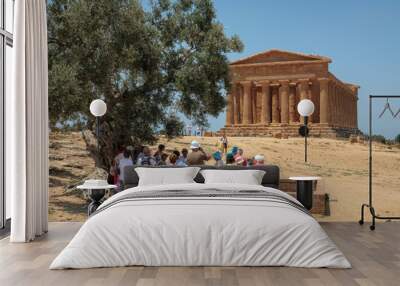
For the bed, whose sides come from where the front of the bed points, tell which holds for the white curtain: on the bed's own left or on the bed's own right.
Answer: on the bed's own right

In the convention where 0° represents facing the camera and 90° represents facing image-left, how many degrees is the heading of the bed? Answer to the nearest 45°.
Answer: approximately 0°
